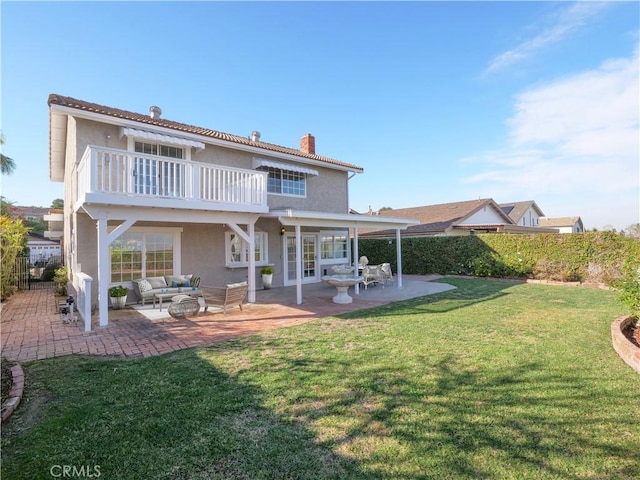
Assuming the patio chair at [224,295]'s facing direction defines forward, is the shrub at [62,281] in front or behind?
in front

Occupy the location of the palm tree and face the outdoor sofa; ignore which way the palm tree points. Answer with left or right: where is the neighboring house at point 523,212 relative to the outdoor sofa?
left

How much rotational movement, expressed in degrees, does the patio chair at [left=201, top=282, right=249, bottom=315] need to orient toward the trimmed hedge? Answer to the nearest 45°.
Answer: approximately 135° to its right

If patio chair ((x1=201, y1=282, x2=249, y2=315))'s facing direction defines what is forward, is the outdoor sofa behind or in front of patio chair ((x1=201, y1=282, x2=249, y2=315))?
in front

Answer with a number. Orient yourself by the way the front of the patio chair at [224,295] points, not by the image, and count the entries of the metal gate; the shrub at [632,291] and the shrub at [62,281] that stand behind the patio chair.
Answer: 1

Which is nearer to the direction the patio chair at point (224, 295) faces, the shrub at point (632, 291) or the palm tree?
the palm tree
